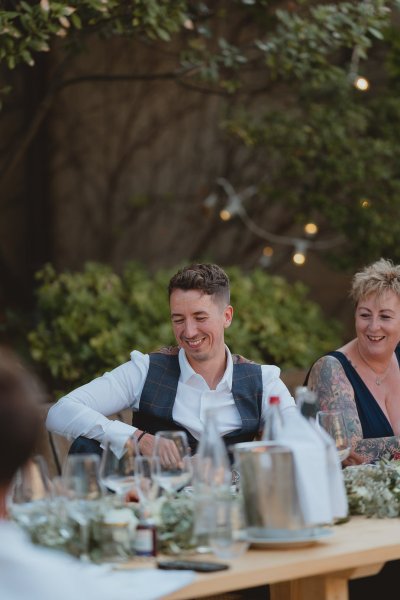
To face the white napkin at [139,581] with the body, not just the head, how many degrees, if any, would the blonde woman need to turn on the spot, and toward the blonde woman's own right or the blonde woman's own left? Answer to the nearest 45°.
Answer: approximately 45° to the blonde woman's own right

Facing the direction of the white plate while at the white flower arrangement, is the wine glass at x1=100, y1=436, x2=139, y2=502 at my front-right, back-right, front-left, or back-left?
front-right

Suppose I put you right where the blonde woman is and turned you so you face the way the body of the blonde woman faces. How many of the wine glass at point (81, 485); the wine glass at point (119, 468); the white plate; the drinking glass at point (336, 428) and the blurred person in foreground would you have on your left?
0

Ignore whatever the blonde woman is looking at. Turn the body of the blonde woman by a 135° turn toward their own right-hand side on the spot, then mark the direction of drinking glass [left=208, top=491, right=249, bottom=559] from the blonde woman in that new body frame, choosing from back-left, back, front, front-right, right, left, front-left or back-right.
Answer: left

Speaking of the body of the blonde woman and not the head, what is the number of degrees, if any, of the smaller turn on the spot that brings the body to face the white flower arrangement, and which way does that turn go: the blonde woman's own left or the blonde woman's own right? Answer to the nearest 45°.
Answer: approximately 45° to the blonde woman's own right

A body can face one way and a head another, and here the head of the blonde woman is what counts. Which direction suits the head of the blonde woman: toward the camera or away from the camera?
toward the camera

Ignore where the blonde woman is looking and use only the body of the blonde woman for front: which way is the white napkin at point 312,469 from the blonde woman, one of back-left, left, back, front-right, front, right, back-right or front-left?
front-right

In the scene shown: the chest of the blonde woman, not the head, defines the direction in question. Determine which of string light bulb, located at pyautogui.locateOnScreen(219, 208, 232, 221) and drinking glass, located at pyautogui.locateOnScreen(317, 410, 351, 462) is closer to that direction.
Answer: the drinking glass

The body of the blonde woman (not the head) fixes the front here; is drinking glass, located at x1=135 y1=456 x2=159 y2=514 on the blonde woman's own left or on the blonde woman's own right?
on the blonde woman's own right

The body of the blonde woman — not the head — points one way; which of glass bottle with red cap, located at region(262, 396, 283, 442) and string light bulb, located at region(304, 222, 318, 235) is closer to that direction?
the glass bottle with red cap

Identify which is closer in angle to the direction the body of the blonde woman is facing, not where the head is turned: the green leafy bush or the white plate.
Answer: the white plate

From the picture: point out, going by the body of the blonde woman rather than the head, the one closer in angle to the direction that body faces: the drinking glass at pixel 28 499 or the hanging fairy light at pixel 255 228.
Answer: the drinking glass

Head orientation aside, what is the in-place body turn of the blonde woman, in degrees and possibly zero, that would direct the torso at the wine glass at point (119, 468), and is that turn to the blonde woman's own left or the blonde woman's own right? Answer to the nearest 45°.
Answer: approximately 45° to the blonde woman's own right

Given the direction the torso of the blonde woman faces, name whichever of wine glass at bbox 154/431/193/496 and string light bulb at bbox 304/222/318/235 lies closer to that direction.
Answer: the wine glass
